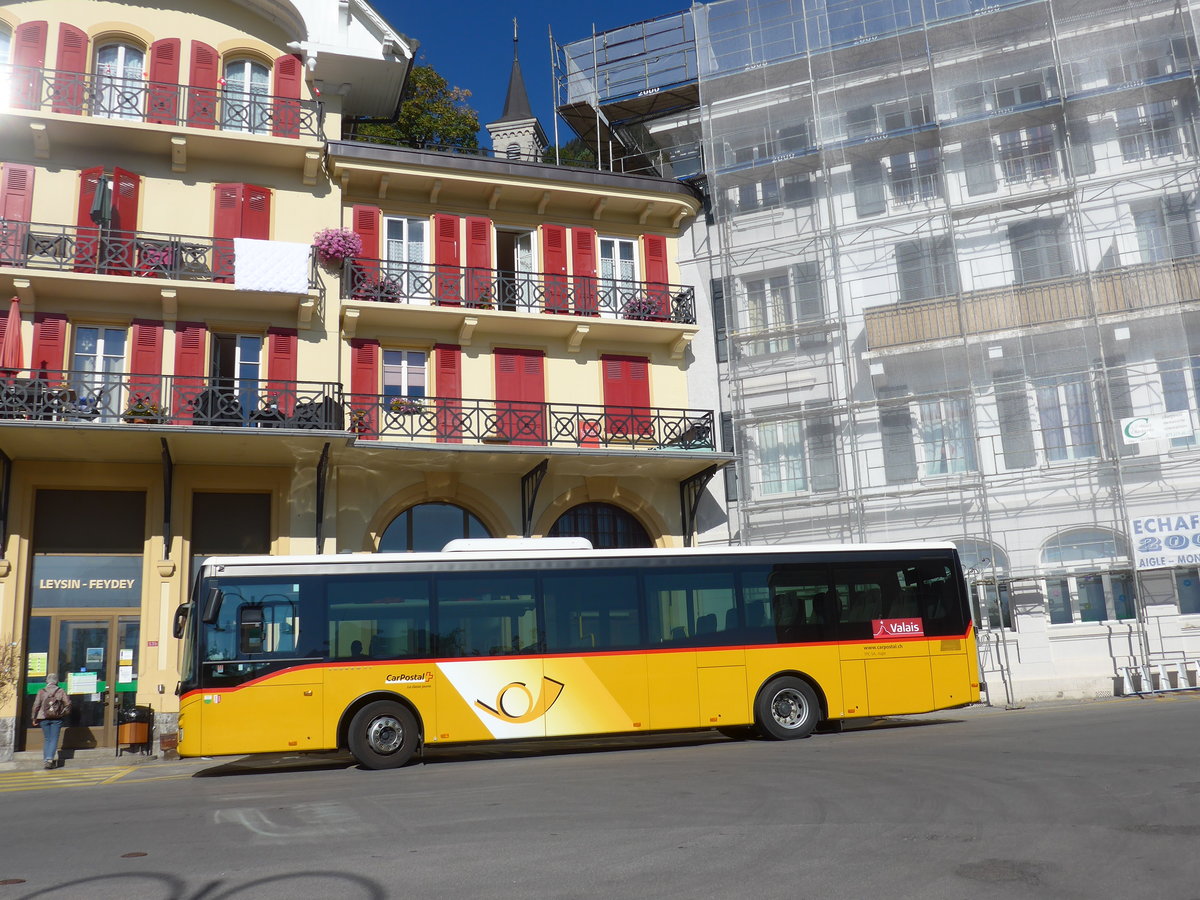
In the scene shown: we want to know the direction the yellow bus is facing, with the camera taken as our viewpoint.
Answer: facing to the left of the viewer

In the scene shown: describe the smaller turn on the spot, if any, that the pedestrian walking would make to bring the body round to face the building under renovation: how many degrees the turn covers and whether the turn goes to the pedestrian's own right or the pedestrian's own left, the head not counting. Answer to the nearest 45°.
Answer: approximately 90° to the pedestrian's own right

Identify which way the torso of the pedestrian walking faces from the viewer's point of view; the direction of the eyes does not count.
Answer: away from the camera

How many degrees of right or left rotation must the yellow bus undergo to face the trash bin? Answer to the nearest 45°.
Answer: approximately 45° to its right

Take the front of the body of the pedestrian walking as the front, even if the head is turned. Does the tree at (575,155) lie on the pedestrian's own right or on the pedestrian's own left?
on the pedestrian's own right

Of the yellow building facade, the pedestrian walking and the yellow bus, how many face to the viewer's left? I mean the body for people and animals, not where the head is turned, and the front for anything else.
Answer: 1

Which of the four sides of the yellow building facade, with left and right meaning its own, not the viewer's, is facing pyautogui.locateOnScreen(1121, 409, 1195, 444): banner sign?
left

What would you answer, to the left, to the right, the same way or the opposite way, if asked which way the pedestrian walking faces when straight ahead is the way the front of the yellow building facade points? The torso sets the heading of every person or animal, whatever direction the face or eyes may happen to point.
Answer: the opposite way
